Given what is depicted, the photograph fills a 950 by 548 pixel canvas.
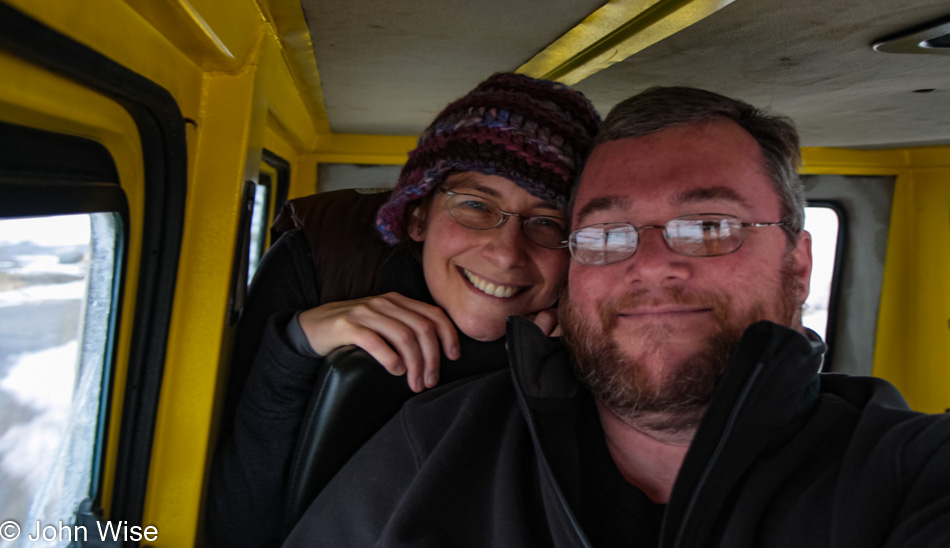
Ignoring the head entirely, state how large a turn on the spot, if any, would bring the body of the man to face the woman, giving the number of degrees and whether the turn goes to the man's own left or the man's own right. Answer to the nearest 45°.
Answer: approximately 90° to the man's own right

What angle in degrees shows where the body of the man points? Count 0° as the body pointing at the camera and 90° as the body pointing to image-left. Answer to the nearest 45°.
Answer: approximately 0°
